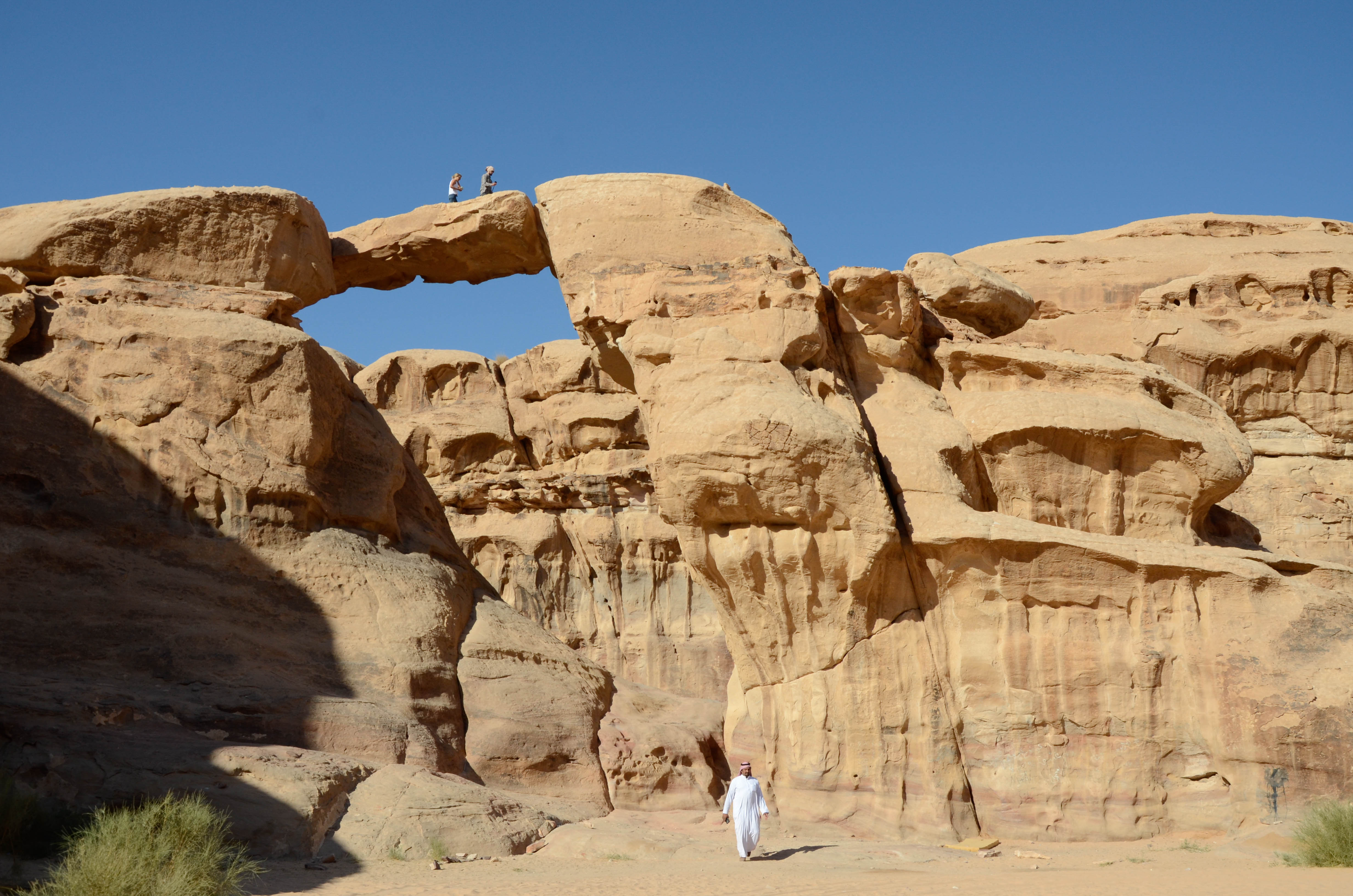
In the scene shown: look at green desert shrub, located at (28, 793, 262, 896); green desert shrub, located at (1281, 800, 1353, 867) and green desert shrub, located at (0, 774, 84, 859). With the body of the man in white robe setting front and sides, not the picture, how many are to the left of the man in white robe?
1

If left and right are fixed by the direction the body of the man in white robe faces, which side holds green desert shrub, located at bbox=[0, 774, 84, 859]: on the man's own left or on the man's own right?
on the man's own right

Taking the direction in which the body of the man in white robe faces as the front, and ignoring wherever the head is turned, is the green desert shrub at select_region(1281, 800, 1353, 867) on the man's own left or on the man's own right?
on the man's own left

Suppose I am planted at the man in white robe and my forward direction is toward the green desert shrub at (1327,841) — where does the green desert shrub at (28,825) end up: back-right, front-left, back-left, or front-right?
back-right

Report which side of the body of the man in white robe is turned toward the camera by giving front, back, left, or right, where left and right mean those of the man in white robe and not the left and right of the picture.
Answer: front

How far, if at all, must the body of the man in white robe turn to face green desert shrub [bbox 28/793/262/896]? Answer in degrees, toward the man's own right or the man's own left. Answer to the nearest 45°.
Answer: approximately 45° to the man's own right
